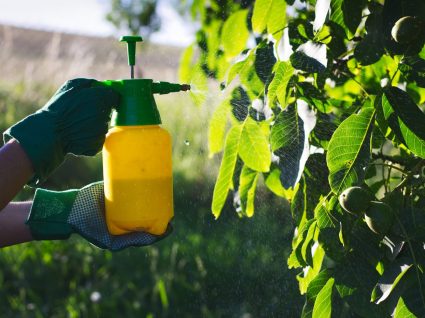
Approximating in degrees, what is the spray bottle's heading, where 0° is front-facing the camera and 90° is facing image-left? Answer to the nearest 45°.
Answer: approximately 270°
